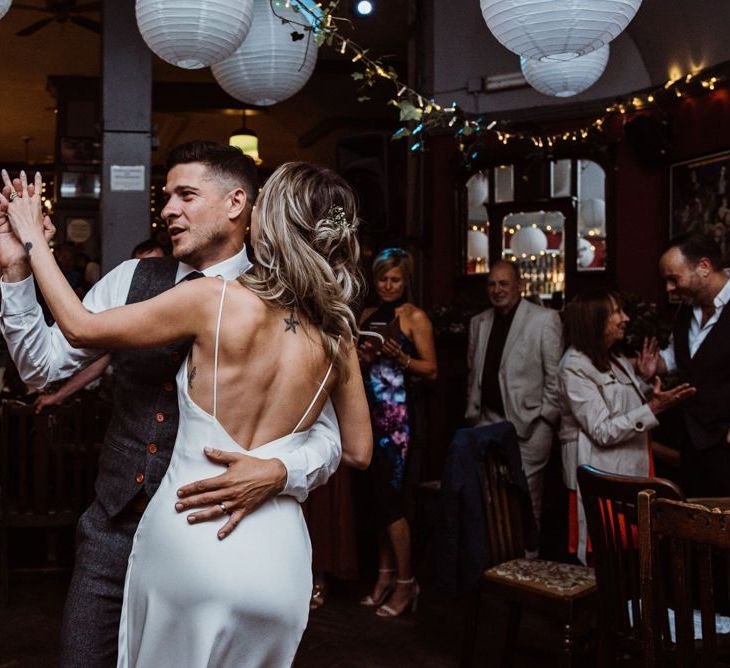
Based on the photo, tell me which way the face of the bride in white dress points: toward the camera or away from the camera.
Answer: away from the camera

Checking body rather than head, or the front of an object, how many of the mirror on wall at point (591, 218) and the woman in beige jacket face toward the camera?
1

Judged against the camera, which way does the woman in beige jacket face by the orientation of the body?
to the viewer's right

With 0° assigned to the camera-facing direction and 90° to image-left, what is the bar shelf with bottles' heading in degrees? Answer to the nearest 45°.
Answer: approximately 0°

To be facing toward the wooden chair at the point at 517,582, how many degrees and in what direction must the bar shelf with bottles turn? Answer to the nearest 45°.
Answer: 0° — it already faces it

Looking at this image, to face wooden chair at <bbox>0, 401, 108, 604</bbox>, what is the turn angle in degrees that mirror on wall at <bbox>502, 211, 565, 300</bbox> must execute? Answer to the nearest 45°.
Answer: approximately 45° to its right

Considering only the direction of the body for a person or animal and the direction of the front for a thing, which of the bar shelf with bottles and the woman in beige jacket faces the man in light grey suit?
the bar shelf with bottles

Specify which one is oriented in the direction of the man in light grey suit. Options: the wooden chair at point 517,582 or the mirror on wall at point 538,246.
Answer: the mirror on wall

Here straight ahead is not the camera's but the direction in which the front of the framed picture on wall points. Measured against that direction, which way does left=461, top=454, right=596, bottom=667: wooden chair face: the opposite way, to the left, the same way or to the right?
to the left

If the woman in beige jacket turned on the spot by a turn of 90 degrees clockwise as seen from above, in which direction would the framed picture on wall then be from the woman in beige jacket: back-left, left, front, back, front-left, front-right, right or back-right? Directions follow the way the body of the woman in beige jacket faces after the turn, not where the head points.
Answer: back

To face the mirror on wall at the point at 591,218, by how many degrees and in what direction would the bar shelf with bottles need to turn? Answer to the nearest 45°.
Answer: approximately 45° to its left
